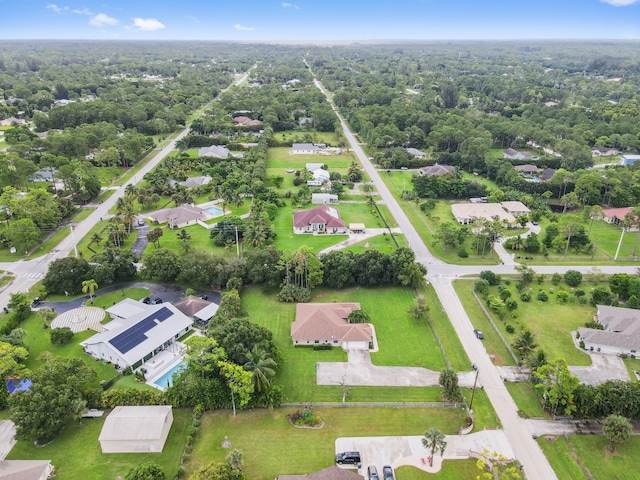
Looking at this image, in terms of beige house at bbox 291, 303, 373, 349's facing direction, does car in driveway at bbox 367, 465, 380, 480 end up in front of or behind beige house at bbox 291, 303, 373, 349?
in front

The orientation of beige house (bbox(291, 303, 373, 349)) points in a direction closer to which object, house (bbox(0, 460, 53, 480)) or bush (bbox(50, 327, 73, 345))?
the house

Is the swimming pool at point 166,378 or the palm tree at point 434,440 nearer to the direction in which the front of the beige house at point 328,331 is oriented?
the palm tree

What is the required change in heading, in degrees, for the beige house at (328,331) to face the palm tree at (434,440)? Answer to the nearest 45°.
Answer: approximately 45° to its left

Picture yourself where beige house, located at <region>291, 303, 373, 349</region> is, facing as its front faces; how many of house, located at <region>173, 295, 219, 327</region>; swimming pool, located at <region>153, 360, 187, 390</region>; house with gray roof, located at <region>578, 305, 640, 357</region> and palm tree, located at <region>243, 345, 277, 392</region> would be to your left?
1

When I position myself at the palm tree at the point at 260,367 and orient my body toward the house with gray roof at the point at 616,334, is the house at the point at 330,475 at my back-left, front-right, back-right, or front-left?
front-right

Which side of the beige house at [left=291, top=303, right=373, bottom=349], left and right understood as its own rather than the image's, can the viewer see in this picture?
front

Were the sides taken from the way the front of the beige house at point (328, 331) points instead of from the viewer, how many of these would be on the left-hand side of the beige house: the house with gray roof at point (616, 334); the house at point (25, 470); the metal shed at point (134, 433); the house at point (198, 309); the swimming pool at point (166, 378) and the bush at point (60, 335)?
1

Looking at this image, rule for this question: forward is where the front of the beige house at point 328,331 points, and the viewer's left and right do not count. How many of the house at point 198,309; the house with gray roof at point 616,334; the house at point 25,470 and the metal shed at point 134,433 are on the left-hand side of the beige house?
1

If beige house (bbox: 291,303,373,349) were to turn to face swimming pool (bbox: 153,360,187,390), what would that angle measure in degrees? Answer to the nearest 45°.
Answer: approximately 45° to its right

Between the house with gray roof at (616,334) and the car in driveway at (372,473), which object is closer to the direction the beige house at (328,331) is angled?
the car in driveway

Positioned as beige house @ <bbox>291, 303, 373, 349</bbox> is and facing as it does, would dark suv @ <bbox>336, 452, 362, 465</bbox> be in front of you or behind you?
in front

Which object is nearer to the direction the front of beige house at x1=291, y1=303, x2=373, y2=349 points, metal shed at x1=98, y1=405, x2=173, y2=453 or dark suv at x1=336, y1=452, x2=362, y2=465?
the dark suv

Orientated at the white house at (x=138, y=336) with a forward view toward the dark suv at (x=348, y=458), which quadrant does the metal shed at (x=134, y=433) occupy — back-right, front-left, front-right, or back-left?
front-right

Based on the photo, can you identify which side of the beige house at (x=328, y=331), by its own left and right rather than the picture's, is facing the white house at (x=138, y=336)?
right

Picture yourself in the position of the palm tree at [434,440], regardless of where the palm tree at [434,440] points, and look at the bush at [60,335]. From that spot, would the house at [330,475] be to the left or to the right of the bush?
left

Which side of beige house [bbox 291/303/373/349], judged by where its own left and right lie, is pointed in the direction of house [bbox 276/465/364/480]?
front

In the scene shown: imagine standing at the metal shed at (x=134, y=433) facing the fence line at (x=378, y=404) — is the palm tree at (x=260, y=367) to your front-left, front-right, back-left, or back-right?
front-left

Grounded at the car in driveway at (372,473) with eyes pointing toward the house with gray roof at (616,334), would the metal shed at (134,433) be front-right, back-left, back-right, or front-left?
back-left

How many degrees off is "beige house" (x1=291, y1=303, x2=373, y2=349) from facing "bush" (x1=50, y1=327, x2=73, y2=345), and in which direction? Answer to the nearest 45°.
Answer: approximately 90° to its right
